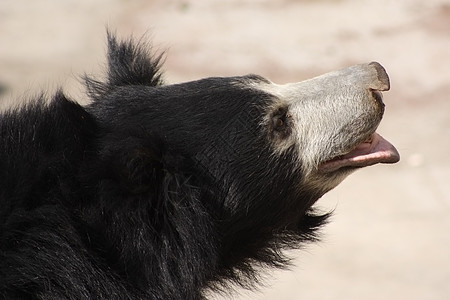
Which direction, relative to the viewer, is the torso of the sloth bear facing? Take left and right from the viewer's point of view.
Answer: facing to the right of the viewer
